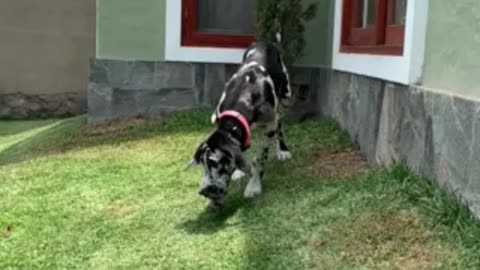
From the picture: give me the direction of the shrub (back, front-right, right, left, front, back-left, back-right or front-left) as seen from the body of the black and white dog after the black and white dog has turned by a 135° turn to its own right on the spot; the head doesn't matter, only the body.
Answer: front

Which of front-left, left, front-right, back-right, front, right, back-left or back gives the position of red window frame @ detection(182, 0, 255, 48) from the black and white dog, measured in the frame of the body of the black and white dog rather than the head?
back-right

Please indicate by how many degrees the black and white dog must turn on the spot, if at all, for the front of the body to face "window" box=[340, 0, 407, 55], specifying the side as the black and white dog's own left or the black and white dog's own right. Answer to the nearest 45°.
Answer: approximately 180°

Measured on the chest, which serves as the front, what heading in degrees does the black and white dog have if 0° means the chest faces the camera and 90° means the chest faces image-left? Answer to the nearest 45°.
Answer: approximately 45°
